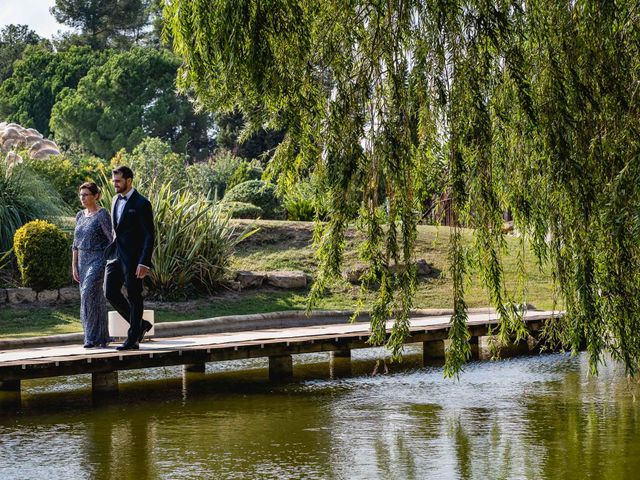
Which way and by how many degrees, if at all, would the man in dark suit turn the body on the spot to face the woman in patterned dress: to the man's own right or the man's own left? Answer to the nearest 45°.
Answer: approximately 90° to the man's own right

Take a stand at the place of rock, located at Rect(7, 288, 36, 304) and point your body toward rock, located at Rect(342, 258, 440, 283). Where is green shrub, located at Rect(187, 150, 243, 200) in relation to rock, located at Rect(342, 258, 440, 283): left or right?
left

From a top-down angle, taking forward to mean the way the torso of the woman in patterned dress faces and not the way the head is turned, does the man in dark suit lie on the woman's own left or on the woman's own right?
on the woman's own left

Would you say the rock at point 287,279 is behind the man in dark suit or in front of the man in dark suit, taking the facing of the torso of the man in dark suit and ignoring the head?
behind

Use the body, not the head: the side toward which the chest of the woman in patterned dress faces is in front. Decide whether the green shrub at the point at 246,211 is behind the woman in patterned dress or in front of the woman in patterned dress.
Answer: behind
